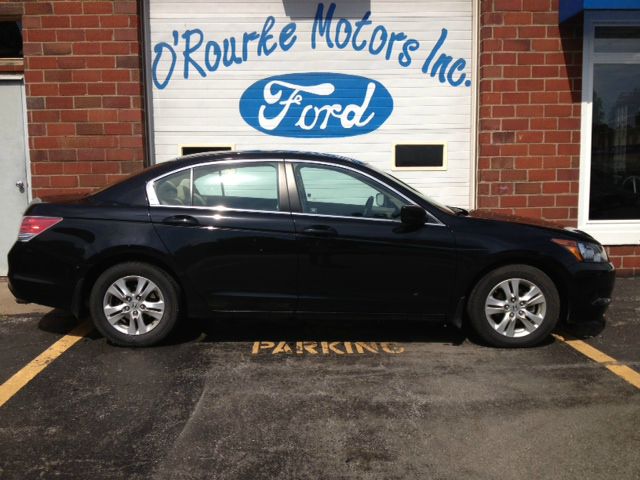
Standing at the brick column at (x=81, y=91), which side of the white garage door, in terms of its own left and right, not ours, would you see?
right

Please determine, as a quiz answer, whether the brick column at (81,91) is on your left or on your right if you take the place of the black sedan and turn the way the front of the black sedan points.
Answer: on your left

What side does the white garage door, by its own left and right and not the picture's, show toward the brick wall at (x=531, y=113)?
left

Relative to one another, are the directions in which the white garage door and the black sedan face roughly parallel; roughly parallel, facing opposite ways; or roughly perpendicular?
roughly perpendicular

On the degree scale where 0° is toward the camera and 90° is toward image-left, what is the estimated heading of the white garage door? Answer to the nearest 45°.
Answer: approximately 0°

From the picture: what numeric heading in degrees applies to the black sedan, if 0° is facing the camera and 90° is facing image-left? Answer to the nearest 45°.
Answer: approximately 270°

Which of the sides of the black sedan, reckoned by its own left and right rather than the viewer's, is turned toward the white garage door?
left

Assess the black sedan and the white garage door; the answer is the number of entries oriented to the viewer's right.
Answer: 1

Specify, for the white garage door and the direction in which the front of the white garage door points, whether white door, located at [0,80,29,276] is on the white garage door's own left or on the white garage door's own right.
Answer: on the white garage door's own right

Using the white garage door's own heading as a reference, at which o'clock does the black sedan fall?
The black sedan is roughly at 12 o'clock from the white garage door.

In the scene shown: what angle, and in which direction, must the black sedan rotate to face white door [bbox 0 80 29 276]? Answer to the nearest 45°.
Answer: approximately 135° to its left
